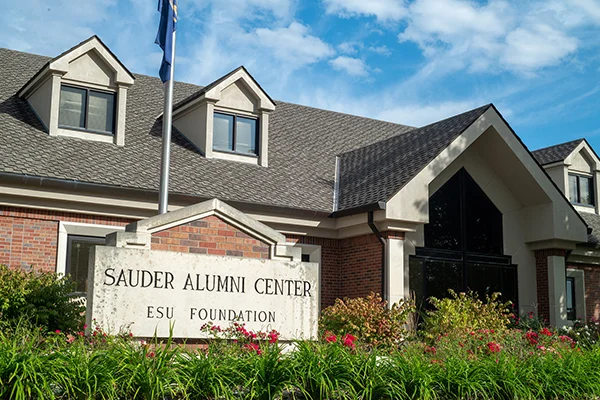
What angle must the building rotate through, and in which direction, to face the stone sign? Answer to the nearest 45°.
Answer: approximately 45° to its right

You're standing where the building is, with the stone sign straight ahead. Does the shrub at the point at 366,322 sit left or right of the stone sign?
left

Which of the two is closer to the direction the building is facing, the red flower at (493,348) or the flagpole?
the red flower

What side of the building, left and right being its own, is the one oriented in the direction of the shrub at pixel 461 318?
front

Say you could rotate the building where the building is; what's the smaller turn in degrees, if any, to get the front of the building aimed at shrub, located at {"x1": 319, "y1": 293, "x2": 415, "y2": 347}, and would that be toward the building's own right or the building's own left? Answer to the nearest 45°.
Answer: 0° — it already faces it

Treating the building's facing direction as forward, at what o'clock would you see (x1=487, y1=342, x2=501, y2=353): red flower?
The red flower is roughly at 1 o'clock from the building.

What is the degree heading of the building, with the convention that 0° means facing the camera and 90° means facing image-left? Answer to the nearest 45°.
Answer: approximately 315°

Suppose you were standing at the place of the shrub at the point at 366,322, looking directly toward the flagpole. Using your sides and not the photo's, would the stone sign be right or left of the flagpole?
left

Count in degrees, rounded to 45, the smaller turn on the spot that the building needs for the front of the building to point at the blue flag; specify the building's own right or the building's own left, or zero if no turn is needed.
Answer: approximately 90° to the building's own right

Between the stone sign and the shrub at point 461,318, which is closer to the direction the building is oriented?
the shrub

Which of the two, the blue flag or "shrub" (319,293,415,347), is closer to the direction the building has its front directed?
the shrub

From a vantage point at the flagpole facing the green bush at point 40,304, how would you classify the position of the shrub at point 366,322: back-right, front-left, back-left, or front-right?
back-left
